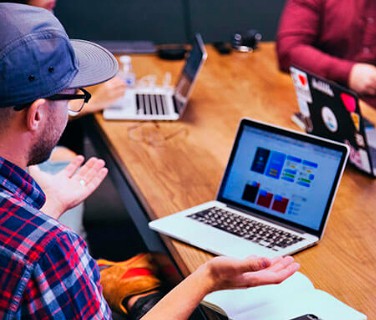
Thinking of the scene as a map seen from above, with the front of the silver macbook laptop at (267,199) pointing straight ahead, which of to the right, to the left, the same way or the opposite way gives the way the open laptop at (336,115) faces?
the opposite way

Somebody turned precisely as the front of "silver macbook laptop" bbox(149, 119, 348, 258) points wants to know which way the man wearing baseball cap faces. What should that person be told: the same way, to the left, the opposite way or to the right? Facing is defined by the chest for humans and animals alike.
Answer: the opposite way

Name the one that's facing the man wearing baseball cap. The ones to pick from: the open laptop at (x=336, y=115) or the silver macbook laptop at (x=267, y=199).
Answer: the silver macbook laptop

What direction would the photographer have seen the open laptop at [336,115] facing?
facing away from the viewer and to the right of the viewer

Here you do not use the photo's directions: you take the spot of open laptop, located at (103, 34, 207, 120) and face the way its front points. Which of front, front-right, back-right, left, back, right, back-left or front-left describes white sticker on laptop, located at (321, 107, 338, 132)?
back-left

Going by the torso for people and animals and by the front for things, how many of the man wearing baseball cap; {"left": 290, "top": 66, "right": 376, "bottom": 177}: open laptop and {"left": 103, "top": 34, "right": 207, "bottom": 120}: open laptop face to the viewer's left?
1

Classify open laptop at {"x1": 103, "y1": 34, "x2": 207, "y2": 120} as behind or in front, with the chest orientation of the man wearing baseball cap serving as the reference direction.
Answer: in front

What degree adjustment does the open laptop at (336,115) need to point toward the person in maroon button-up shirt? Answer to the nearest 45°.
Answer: approximately 45° to its left

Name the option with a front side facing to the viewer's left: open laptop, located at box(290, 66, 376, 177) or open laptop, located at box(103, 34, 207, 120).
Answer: open laptop, located at box(103, 34, 207, 120)

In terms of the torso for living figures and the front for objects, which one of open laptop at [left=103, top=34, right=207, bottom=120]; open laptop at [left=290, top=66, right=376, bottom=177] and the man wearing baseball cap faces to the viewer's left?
open laptop at [left=103, top=34, right=207, bottom=120]

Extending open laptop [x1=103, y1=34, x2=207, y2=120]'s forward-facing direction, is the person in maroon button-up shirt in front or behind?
behind

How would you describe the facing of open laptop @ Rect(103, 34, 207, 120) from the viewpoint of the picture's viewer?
facing to the left of the viewer

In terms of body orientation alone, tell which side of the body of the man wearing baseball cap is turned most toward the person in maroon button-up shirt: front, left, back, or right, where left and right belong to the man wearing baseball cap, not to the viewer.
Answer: front

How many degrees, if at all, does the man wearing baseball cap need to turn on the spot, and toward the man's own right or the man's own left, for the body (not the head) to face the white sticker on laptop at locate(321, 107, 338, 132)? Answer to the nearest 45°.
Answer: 0° — they already face it

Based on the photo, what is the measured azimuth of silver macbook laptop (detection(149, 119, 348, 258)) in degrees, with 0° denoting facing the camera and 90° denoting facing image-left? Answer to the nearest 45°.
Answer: approximately 45°

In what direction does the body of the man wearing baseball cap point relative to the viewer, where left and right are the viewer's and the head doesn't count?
facing away from the viewer and to the right of the viewer

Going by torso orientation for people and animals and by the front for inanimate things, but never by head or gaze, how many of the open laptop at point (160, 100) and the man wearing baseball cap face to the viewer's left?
1
